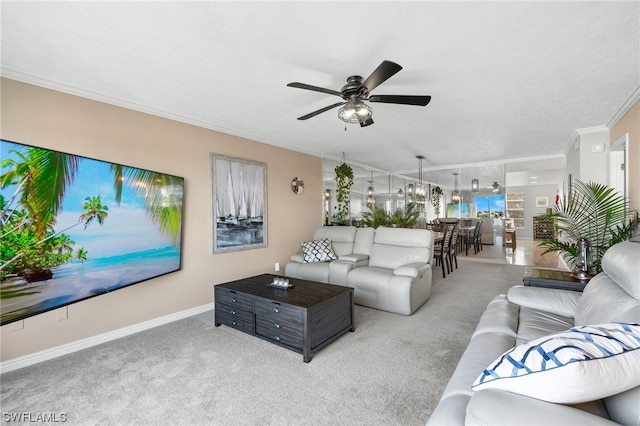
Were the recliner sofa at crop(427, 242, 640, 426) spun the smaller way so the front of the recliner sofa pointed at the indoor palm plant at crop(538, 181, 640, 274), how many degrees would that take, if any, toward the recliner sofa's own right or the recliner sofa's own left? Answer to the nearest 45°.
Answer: approximately 90° to the recliner sofa's own right

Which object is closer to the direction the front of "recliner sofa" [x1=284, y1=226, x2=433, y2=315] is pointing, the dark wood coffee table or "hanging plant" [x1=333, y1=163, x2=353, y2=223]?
the dark wood coffee table

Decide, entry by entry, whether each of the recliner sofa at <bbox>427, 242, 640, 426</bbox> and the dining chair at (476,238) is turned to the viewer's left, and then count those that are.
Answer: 2

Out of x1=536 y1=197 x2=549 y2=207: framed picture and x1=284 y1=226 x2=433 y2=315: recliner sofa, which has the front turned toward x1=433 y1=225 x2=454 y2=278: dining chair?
the framed picture

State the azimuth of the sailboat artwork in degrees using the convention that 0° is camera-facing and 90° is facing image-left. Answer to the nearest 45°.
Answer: approximately 315°

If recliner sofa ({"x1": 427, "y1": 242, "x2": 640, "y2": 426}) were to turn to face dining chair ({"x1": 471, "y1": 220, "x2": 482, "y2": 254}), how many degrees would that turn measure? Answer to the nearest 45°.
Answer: approximately 90° to its right

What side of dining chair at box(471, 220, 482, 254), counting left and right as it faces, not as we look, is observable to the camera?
left

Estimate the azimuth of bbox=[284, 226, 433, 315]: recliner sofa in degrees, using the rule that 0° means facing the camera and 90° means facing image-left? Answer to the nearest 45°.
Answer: approximately 45°

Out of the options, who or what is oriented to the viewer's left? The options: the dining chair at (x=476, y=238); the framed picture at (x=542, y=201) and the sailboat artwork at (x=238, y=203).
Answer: the dining chair

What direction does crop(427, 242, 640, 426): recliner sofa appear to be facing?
to the viewer's left

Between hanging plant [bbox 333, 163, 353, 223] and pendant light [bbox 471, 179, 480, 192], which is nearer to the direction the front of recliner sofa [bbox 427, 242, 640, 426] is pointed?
the hanging plant

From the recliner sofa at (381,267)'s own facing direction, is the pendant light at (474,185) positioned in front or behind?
behind

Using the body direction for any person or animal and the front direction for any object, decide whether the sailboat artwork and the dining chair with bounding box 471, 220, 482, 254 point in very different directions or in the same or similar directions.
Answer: very different directions
